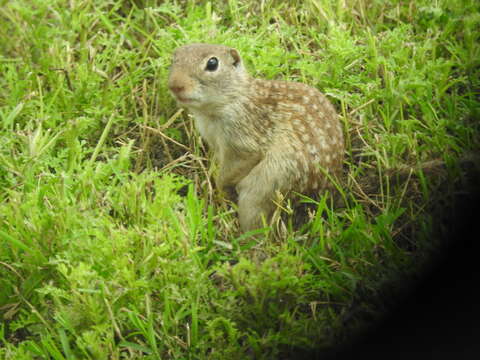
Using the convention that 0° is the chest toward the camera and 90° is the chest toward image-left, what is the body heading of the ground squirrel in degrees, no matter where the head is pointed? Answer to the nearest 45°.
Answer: approximately 45°
